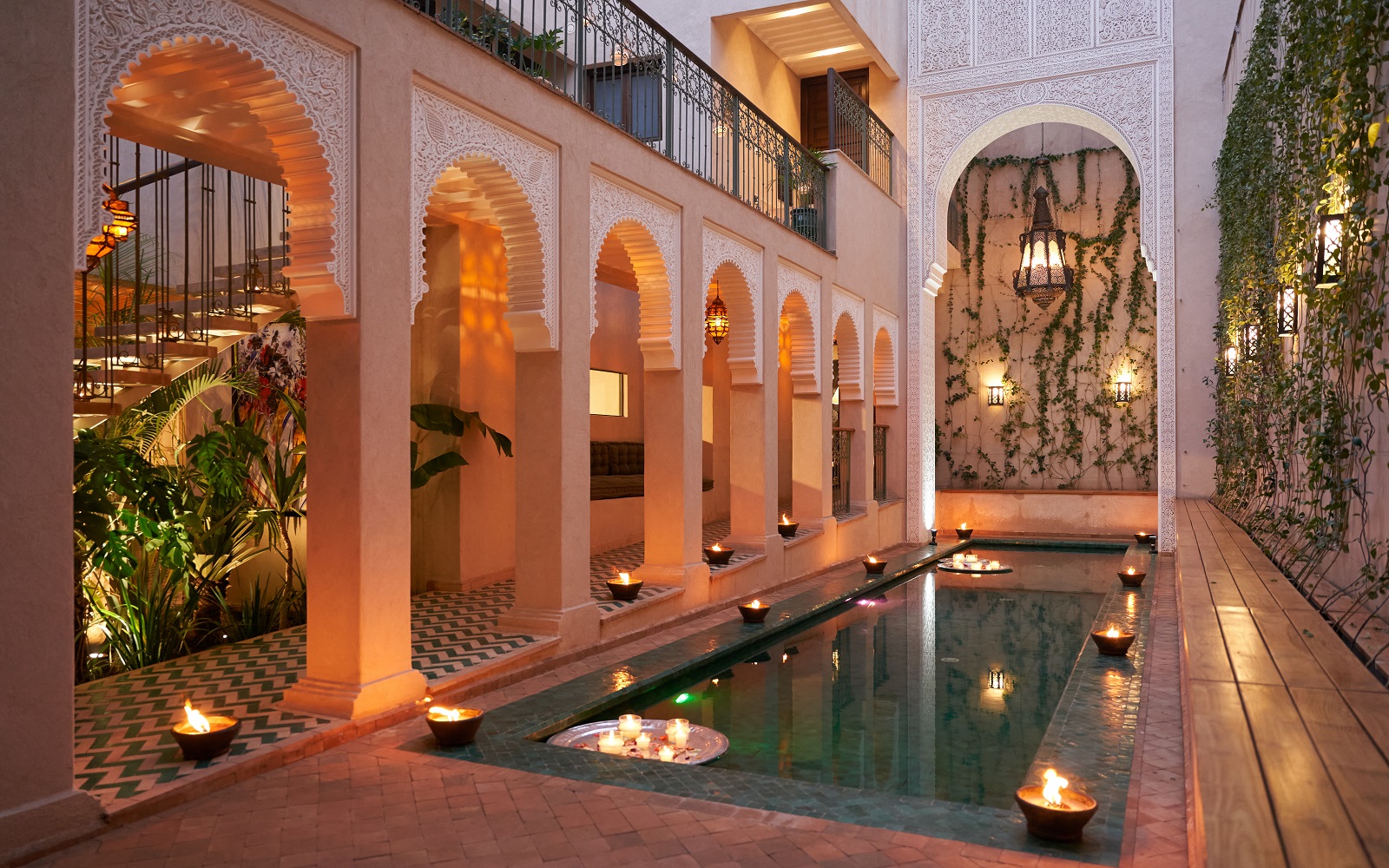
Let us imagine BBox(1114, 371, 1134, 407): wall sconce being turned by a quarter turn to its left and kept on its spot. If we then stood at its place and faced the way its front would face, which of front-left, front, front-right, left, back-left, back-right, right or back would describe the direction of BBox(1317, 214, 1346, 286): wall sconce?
right

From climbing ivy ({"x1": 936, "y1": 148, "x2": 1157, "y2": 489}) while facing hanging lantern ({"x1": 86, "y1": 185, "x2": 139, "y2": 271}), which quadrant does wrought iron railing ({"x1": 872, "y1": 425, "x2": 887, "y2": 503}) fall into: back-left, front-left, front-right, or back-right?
front-right

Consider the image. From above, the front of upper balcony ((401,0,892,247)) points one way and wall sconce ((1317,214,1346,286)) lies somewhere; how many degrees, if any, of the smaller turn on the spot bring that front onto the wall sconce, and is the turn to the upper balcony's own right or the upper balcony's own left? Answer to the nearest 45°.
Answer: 0° — it already faces it

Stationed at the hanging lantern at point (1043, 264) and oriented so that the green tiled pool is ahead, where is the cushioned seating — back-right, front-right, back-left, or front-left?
front-right

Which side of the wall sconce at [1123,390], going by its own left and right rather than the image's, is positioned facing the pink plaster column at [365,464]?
front

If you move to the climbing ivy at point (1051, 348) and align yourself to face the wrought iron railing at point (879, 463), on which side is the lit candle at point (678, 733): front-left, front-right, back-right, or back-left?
front-left

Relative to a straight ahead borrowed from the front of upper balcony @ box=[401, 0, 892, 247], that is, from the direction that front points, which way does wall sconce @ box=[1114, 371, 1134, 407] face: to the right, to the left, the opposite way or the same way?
to the right

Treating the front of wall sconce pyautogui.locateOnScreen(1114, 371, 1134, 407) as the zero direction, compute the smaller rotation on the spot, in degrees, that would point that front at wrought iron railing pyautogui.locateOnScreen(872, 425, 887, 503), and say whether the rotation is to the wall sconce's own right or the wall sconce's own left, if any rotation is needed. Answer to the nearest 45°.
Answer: approximately 45° to the wall sconce's own right

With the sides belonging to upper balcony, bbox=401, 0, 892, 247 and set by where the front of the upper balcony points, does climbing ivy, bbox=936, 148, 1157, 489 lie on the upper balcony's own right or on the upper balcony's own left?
on the upper balcony's own left

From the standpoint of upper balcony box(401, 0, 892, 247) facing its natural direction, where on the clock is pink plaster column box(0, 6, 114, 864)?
The pink plaster column is roughly at 2 o'clock from the upper balcony.

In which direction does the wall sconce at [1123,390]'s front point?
toward the camera

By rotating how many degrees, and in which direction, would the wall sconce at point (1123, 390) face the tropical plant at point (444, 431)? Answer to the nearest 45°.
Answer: approximately 45° to its right

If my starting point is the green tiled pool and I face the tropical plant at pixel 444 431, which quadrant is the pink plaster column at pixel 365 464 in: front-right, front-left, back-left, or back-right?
front-left

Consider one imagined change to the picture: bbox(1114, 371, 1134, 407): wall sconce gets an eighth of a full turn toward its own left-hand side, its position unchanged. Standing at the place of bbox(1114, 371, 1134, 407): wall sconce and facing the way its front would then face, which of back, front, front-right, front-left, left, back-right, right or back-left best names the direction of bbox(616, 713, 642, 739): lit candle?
front-right

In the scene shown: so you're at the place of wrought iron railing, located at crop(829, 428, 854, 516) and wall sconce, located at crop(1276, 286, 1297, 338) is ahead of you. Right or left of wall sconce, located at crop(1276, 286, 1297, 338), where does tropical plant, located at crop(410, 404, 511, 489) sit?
right

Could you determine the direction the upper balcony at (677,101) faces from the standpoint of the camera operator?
facing the viewer and to the right of the viewer

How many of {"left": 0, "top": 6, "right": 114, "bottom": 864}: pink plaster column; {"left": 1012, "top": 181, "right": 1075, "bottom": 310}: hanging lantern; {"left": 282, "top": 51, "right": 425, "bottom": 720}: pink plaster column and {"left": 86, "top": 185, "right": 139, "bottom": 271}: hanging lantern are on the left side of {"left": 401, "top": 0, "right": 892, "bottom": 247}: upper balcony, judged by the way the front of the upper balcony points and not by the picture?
1

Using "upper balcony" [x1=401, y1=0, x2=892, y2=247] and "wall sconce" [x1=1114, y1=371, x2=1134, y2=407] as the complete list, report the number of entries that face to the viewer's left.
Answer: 0
